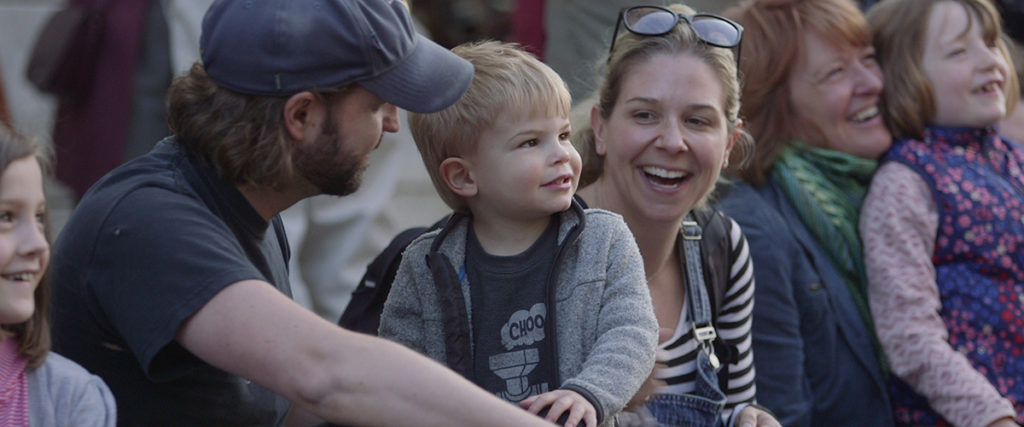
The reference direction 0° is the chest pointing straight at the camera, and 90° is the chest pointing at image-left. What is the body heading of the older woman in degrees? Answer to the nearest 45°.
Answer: approximately 315°

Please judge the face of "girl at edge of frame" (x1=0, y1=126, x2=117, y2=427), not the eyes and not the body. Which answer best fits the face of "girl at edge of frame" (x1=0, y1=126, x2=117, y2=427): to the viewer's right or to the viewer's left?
to the viewer's right

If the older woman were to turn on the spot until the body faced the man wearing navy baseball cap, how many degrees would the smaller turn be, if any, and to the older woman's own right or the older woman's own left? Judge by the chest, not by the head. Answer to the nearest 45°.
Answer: approximately 90° to the older woman's own right

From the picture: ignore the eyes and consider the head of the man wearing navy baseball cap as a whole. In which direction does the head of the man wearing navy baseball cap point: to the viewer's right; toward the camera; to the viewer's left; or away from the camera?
to the viewer's right

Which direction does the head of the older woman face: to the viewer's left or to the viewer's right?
to the viewer's right

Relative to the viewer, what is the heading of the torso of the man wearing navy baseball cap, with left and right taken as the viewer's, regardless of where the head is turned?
facing to the right of the viewer

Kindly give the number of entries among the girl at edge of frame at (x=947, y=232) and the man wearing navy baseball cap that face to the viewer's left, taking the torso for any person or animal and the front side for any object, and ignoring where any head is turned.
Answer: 0

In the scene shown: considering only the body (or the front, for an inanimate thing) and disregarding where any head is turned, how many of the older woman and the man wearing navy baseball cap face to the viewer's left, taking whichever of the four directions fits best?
0

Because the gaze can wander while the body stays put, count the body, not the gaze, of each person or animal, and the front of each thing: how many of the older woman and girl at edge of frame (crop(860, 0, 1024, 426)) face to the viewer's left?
0

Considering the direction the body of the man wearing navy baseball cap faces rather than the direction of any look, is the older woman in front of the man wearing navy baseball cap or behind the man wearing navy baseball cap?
in front

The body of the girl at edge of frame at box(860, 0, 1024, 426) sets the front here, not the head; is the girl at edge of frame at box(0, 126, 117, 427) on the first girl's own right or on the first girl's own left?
on the first girl's own right

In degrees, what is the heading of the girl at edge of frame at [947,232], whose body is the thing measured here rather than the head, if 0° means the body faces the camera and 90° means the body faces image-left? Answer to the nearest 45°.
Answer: approximately 315°
